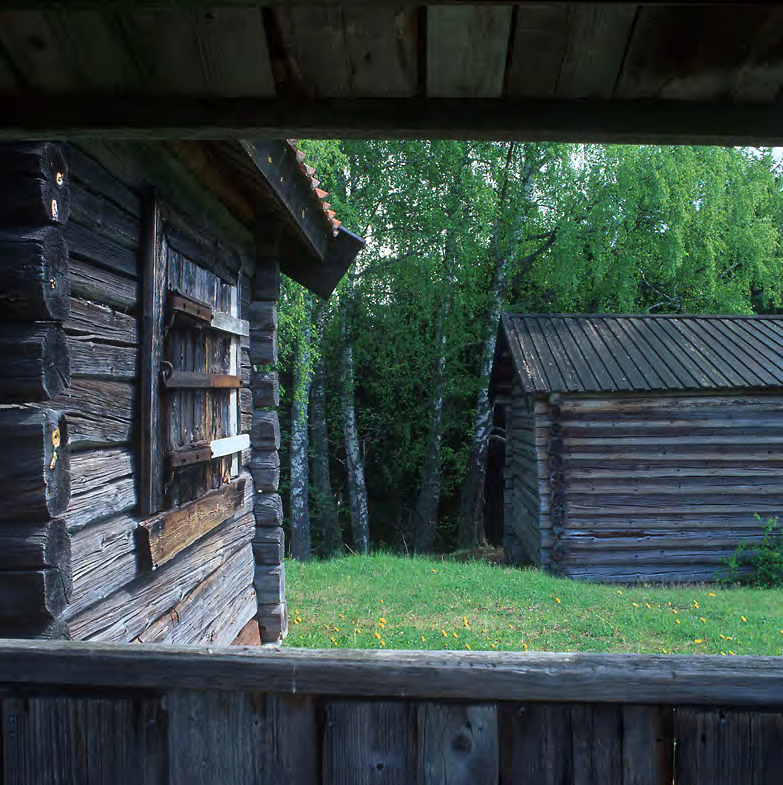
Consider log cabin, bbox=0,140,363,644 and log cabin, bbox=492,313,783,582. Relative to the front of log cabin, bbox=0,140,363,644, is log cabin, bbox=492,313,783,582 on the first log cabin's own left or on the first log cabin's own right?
on the first log cabin's own left

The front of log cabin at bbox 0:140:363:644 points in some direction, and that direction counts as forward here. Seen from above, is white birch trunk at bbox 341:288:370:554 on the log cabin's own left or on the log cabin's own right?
on the log cabin's own left

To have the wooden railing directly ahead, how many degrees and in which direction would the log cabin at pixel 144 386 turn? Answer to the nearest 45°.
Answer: approximately 45° to its right

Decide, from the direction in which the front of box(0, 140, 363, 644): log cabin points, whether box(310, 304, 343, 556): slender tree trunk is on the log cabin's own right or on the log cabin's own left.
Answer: on the log cabin's own left

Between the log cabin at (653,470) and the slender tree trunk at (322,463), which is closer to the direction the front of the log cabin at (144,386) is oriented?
the log cabin

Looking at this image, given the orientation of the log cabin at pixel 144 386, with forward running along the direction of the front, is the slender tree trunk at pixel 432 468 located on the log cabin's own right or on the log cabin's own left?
on the log cabin's own left

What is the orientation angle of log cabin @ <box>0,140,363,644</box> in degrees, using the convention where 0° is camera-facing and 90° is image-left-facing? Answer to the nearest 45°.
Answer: approximately 315°

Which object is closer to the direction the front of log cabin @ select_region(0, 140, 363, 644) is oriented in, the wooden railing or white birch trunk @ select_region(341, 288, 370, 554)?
the wooden railing
